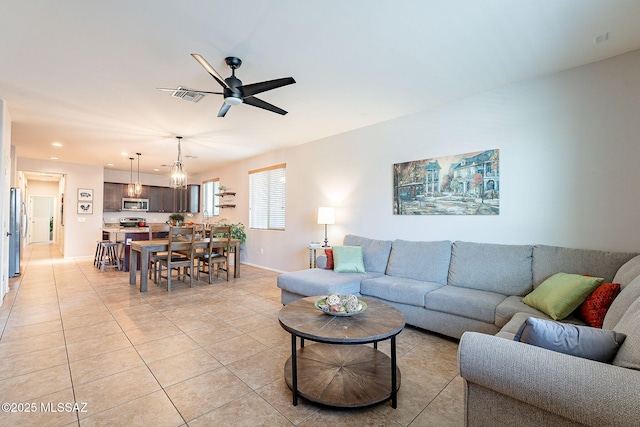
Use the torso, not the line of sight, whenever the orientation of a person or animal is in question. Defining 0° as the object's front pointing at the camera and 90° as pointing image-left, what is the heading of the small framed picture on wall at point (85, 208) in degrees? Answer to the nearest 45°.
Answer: approximately 0°

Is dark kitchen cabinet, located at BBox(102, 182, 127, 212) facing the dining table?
yes

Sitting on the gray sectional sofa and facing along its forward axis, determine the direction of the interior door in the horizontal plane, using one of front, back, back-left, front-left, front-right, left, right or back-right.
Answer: front-right

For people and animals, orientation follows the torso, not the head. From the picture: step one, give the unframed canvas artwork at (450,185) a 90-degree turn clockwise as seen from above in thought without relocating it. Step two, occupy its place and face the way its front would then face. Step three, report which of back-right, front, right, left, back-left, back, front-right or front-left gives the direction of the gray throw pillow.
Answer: back-left

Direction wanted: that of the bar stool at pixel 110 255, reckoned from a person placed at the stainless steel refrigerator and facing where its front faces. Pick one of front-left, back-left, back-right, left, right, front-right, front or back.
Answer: front

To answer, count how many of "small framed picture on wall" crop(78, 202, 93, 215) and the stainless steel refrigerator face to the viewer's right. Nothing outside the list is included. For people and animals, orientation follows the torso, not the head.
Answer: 1

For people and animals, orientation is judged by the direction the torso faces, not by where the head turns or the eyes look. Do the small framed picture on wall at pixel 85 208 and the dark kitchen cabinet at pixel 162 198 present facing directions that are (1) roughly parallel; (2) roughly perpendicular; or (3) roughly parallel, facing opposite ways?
roughly parallel

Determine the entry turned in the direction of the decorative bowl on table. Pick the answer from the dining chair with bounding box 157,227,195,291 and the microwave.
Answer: the microwave

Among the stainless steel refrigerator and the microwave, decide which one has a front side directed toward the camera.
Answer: the microwave

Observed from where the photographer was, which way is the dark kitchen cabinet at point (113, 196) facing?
facing the viewer

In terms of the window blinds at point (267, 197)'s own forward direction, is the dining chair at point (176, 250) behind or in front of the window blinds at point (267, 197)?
in front

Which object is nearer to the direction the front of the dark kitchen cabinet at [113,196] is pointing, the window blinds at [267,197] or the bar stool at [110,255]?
the bar stool

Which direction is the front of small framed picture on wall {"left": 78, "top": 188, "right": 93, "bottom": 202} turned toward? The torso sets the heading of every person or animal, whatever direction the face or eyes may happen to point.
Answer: toward the camera

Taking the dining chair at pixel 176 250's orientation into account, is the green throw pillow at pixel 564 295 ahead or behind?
behind

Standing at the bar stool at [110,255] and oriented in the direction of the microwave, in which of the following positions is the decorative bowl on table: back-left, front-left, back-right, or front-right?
back-right

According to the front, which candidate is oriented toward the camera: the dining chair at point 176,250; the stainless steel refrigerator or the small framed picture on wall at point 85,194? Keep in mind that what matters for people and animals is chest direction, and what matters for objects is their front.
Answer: the small framed picture on wall

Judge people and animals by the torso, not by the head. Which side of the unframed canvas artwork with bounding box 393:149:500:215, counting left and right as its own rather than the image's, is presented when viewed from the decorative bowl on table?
front

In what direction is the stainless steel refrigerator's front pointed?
to the viewer's right
